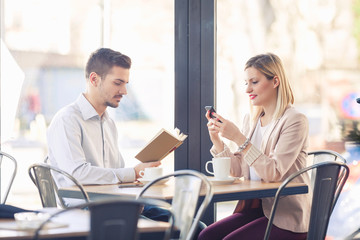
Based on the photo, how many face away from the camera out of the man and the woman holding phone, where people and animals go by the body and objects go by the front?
0

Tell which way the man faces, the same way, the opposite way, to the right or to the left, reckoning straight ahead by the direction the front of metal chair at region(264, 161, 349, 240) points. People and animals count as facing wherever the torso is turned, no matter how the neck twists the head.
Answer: the opposite way

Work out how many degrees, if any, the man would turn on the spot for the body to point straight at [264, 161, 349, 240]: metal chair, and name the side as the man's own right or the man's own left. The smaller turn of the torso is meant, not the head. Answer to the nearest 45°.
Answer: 0° — they already face it

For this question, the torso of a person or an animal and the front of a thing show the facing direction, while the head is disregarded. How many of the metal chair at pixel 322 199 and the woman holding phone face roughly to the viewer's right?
0

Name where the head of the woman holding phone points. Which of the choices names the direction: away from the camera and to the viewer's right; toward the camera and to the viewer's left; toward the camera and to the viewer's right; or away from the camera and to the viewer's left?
toward the camera and to the viewer's left

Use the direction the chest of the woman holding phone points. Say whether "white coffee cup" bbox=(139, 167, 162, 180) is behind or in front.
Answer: in front

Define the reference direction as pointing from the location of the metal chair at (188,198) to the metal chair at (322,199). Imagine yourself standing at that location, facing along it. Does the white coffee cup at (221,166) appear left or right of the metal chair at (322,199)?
left

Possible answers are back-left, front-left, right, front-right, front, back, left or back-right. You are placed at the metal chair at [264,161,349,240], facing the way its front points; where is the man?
front-left

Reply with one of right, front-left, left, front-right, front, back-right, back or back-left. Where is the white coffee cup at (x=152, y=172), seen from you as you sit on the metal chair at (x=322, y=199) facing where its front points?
front-left

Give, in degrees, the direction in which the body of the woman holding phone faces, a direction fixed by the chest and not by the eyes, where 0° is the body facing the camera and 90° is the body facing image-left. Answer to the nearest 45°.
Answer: approximately 45°

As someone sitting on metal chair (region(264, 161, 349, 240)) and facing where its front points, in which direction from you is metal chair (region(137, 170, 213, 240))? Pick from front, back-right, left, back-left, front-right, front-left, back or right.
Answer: left

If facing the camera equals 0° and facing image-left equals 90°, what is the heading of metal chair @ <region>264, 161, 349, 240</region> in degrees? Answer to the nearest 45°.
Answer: approximately 135°

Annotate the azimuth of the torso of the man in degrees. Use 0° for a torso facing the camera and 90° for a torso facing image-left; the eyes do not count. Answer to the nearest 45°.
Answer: approximately 315°

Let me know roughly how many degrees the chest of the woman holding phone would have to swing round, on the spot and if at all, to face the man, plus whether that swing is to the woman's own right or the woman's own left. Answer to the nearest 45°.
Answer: approximately 45° to the woman's own right

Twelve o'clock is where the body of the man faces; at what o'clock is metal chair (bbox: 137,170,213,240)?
The metal chair is roughly at 1 o'clock from the man.

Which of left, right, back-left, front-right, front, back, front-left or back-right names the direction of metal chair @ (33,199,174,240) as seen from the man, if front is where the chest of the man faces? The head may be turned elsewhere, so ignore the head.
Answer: front-right
